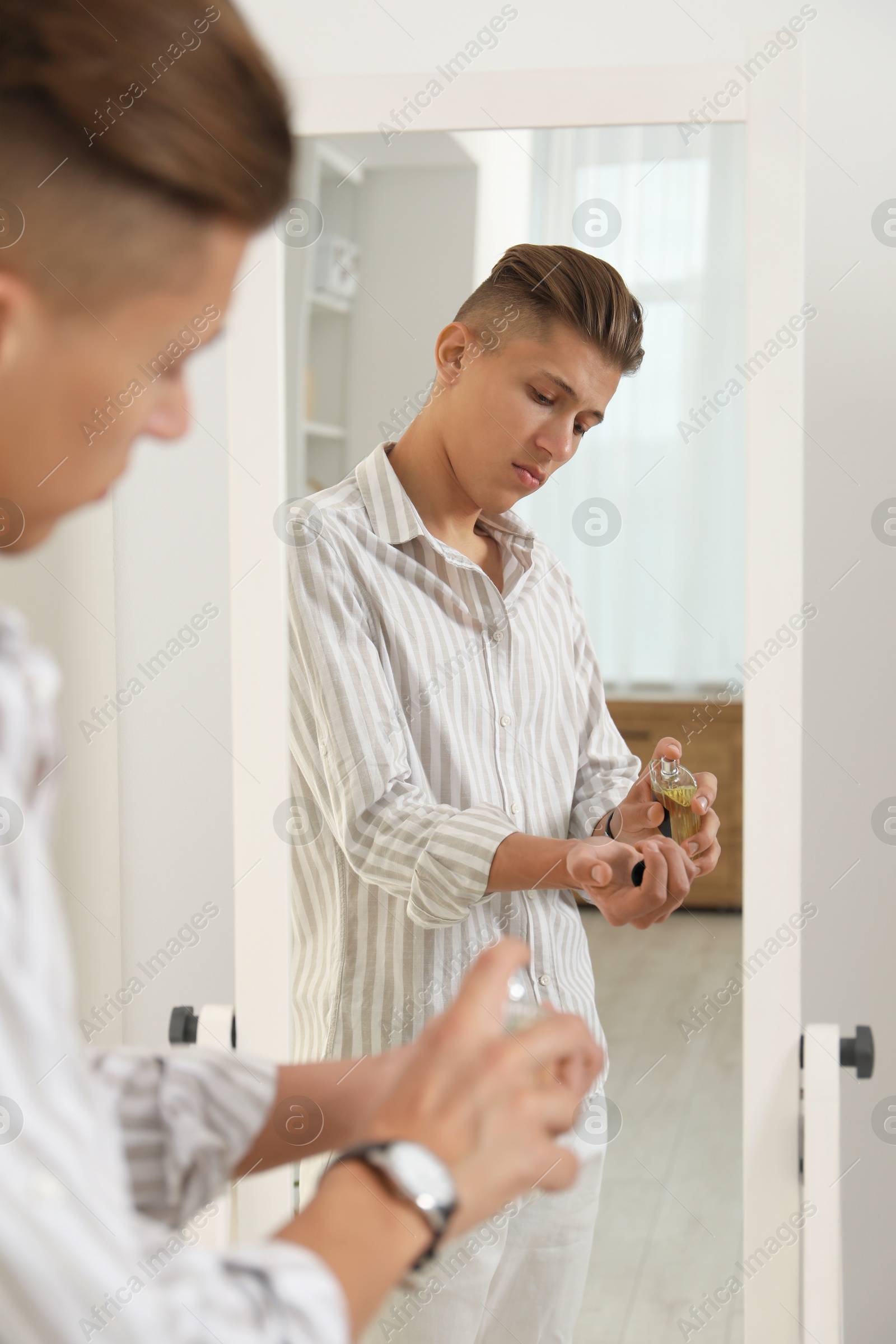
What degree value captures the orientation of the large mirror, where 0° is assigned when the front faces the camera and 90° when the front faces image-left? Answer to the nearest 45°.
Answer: approximately 0°
